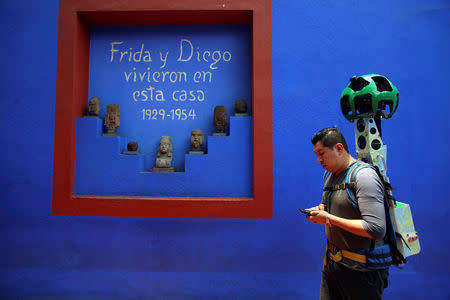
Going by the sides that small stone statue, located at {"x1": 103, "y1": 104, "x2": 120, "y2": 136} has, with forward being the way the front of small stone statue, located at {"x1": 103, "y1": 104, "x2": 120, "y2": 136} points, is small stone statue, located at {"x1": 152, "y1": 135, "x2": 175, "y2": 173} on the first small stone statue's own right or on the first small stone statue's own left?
on the first small stone statue's own left

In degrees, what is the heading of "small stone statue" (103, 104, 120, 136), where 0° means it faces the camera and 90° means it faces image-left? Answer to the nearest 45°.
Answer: approximately 0°

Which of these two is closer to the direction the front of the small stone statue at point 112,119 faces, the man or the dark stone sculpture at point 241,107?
the man
